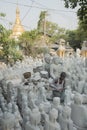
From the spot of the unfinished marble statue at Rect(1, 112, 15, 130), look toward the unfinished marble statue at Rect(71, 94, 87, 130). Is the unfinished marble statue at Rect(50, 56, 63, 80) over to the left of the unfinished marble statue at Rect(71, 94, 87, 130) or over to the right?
left

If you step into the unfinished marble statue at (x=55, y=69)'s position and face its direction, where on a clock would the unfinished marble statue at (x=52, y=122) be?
the unfinished marble statue at (x=52, y=122) is roughly at 12 o'clock from the unfinished marble statue at (x=55, y=69).

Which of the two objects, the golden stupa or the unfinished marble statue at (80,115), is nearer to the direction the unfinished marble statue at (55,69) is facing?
the unfinished marble statue

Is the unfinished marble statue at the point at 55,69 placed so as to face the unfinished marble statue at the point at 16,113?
yes

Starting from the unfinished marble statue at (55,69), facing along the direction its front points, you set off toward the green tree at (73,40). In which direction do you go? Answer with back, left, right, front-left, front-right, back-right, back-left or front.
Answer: back

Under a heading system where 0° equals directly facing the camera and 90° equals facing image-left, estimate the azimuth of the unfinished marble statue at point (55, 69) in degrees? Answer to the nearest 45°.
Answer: approximately 0°

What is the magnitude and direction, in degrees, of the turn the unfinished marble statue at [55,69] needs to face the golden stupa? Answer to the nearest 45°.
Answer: approximately 180°

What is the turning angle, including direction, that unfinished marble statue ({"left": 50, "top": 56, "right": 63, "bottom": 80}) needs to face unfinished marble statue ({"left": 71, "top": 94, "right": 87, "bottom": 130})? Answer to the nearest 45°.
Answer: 0° — it already faces it

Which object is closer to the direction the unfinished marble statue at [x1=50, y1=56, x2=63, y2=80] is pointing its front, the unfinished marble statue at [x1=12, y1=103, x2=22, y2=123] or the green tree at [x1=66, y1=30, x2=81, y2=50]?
the unfinished marble statue

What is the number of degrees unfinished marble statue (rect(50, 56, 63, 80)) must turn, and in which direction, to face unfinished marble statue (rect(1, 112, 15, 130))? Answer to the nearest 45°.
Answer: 0° — it already faces it
